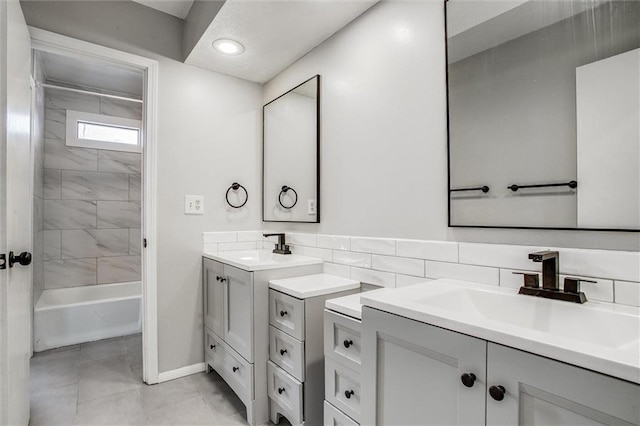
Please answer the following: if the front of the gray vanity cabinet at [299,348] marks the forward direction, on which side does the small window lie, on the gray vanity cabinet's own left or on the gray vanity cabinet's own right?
on the gray vanity cabinet's own right

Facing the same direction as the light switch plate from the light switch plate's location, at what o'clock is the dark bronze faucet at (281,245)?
The dark bronze faucet is roughly at 10 o'clock from the light switch plate.

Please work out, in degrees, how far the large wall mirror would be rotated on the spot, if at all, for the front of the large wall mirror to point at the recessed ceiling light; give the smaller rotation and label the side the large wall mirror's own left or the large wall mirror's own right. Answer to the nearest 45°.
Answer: approximately 90° to the large wall mirror's own right

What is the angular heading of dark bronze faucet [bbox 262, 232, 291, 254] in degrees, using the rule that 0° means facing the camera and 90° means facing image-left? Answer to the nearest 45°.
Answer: approximately 45°

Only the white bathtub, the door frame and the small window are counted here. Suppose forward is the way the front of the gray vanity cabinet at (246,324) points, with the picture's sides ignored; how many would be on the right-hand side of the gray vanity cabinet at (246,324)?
3

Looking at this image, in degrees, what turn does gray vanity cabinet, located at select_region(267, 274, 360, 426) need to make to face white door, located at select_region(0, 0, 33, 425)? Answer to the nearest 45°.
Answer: approximately 45° to its right

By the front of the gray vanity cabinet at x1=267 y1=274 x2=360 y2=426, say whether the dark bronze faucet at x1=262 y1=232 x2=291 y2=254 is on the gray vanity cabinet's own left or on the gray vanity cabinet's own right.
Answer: on the gray vanity cabinet's own right

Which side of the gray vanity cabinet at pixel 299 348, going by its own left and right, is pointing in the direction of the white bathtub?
right
